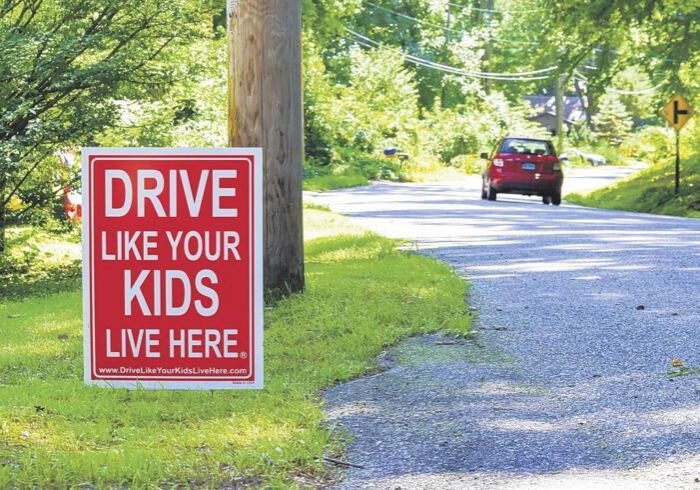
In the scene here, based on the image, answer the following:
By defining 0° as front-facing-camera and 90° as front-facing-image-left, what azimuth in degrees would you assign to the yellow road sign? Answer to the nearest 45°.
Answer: approximately 0°

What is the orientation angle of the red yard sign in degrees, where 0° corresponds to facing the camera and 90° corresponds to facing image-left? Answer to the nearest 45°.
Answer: approximately 0°

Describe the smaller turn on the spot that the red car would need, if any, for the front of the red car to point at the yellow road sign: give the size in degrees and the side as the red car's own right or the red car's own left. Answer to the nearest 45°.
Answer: approximately 90° to the red car's own right

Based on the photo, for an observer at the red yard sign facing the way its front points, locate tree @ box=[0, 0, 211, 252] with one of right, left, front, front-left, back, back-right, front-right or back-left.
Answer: back

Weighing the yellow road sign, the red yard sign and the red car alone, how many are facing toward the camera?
2

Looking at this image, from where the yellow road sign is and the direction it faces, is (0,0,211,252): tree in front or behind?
in front

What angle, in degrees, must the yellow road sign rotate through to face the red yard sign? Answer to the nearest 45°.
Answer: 0° — it already faces it

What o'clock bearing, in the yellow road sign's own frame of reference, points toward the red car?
The red car is roughly at 2 o'clock from the yellow road sign.

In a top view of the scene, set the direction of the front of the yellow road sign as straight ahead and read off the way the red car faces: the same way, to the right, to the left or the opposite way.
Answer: the opposite way

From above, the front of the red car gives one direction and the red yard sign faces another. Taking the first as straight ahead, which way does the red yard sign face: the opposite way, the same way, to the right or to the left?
the opposite way

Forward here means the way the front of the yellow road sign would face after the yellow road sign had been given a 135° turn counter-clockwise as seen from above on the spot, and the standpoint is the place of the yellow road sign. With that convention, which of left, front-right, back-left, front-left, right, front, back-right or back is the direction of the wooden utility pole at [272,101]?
back-right

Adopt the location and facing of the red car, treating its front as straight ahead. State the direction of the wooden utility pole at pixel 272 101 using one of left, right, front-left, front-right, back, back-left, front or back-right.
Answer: back

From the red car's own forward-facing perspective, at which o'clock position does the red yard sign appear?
The red yard sign is roughly at 6 o'clock from the red car.

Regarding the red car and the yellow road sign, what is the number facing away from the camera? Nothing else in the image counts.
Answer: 1

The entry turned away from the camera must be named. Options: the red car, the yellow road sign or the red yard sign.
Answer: the red car

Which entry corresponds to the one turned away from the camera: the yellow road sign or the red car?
the red car

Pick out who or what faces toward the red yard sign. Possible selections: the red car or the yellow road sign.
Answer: the yellow road sign

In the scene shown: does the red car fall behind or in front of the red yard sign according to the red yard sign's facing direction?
behind

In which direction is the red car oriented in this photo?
away from the camera

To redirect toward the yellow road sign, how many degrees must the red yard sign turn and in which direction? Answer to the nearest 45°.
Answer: approximately 135° to its left
